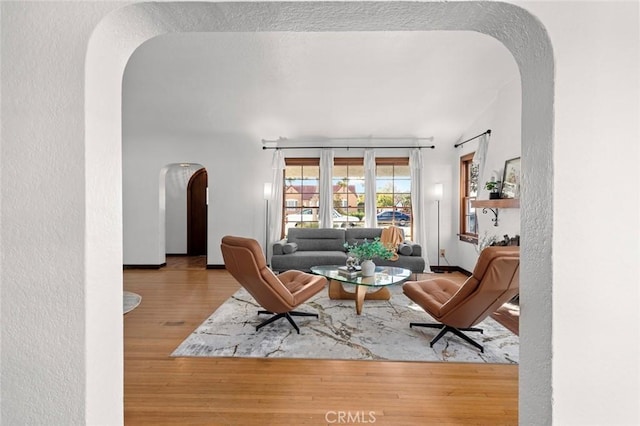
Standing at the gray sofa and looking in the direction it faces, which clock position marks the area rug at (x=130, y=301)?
The area rug is roughly at 2 o'clock from the gray sofa.

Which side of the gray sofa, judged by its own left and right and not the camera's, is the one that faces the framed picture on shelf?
left

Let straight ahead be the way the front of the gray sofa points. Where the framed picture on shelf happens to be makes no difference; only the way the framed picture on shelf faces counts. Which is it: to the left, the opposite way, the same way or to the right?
to the right

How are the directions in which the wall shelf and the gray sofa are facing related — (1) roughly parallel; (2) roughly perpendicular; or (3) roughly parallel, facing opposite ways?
roughly perpendicular

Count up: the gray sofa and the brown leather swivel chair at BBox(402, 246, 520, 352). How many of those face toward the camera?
1

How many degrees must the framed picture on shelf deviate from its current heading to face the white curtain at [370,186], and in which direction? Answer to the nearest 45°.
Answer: approximately 45° to its right
